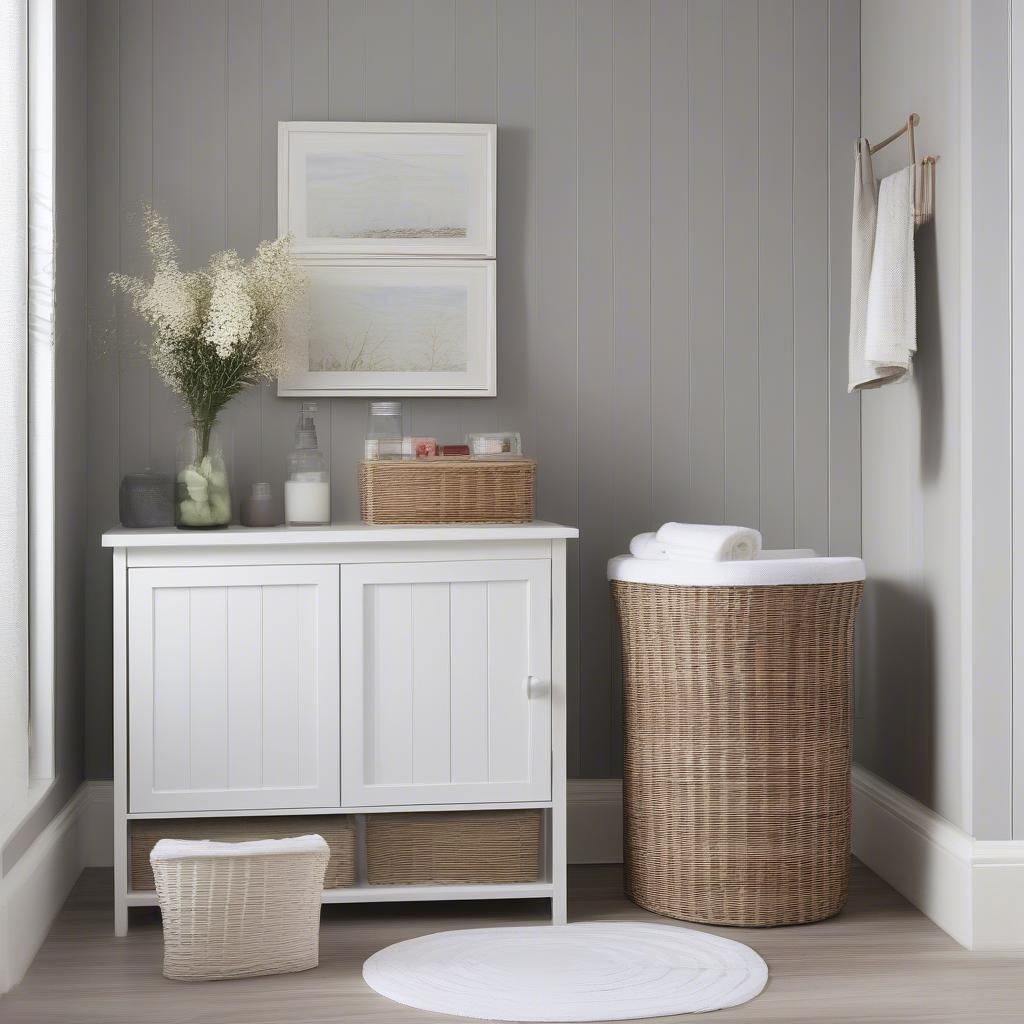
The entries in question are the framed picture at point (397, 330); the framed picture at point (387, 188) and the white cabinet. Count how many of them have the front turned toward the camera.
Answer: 3

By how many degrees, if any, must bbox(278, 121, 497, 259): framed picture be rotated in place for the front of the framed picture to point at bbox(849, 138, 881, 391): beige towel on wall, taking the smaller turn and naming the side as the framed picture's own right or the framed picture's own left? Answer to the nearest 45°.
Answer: approximately 90° to the framed picture's own left

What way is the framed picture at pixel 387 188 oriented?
toward the camera

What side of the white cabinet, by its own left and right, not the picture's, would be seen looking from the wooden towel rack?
left

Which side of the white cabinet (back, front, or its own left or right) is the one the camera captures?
front

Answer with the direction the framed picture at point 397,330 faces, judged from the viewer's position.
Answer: facing the viewer

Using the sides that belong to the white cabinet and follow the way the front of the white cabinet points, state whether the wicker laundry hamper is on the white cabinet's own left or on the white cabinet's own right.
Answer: on the white cabinet's own left
